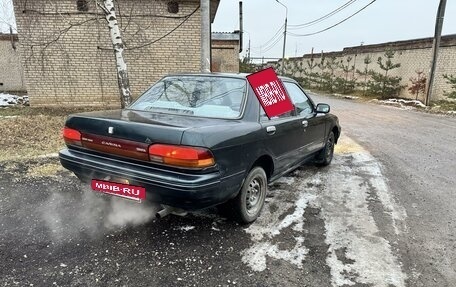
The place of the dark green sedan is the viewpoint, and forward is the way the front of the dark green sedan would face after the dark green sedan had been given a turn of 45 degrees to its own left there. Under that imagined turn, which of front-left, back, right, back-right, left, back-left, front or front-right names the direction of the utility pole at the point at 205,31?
front

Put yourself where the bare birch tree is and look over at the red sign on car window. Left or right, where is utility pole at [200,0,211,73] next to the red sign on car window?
left

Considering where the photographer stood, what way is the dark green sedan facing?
facing away from the viewer and to the right of the viewer

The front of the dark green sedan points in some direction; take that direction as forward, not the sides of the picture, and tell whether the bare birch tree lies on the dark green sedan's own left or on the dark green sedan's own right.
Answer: on the dark green sedan's own left
